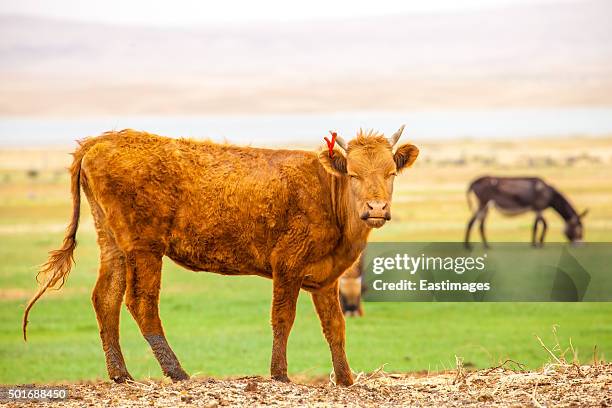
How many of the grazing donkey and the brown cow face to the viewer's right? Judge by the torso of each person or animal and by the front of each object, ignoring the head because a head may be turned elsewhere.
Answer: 2

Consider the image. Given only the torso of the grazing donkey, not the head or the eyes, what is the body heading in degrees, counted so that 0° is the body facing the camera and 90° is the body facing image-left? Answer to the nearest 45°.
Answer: approximately 270°

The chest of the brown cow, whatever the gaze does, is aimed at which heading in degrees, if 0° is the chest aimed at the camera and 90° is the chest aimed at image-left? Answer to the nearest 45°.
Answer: approximately 270°

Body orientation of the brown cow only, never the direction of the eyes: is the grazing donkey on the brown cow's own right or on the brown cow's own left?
on the brown cow's own left

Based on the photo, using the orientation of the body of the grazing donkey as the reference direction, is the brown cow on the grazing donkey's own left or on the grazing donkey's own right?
on the grazing donkey's own right
